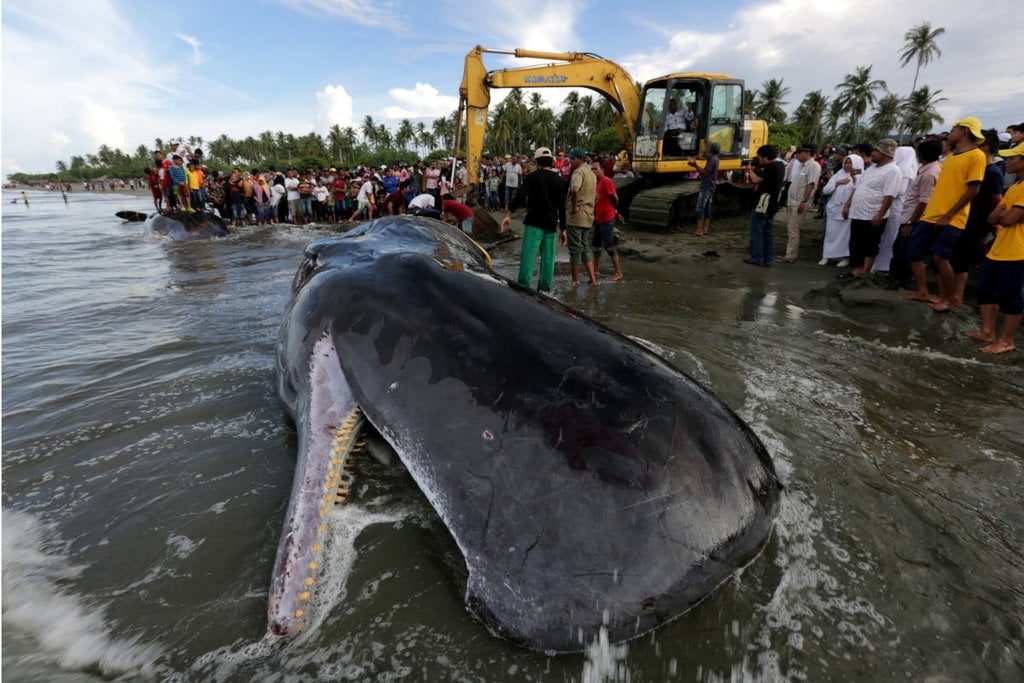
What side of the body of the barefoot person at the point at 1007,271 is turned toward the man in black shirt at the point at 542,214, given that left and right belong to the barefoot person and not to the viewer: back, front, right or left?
front

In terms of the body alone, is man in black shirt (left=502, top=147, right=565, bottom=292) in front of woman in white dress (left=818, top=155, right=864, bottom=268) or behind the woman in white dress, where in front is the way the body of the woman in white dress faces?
in front

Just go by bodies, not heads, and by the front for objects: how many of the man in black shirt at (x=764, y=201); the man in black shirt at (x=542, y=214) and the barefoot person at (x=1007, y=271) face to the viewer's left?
2

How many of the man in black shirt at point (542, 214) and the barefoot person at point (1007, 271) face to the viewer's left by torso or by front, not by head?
1

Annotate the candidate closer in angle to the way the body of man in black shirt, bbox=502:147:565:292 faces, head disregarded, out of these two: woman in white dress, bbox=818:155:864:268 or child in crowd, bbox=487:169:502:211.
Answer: the child in crowd

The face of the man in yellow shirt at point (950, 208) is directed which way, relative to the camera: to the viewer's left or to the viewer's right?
to the viewer's left

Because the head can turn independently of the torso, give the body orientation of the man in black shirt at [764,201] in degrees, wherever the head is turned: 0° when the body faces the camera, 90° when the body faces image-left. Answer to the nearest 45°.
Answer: approximately 90°

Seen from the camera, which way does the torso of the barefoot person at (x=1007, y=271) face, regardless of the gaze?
to the viewer's left

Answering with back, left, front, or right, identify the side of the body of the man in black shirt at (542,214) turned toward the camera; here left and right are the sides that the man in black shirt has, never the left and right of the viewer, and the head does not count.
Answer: back

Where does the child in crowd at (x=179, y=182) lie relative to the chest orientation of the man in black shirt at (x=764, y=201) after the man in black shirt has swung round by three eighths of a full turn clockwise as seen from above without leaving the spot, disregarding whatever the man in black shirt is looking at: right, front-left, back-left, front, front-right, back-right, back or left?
back-left

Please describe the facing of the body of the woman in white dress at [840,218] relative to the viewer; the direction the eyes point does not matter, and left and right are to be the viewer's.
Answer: facing the viewer and to the left of the viewer

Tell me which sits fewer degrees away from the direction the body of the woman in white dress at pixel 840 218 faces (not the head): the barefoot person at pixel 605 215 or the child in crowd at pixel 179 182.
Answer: the barefoot person

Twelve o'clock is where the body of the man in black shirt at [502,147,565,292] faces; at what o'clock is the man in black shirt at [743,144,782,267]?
the man in black shirt at [743,144,782,267] is roughly at 2 o'clock from the man in black shirt at [502,147,565,292].

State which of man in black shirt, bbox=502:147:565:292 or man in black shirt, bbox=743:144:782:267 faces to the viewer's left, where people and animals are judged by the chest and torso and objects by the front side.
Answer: man in black shirt, bbox=743:144:782:267

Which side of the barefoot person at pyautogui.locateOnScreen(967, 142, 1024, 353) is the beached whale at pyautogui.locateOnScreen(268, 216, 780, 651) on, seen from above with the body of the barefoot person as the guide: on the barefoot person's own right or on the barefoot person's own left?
on the barefoot person's own left
